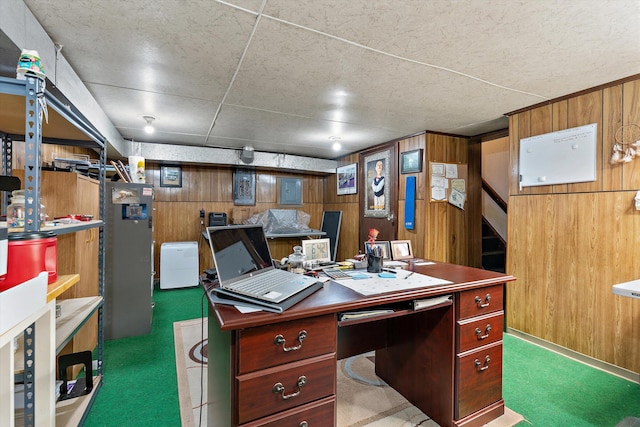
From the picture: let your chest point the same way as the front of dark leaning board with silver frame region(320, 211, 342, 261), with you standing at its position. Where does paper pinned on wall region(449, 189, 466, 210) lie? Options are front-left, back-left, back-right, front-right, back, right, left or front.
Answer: left

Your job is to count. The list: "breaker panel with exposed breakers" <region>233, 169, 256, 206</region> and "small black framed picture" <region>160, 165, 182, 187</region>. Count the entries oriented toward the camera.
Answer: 2

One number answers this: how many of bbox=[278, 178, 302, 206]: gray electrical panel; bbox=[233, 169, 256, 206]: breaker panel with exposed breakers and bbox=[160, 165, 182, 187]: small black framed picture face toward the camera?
3

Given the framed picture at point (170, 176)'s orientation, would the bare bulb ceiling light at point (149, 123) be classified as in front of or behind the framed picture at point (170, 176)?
in front

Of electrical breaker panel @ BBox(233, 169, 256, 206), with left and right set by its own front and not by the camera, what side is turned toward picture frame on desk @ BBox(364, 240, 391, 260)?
front

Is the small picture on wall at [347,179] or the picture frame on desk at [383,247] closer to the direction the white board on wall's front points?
the picture frame on desk

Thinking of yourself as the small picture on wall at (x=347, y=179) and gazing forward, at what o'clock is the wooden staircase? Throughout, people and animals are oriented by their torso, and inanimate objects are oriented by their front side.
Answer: The wooden staircase is roughly at 8 o'clock from the small picture on wall.

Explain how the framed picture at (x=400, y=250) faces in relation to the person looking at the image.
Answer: facing the viewer

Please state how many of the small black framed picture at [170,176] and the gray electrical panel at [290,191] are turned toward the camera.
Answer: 2

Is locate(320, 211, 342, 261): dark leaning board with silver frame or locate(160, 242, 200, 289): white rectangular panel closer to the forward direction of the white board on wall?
the white rectangular panel

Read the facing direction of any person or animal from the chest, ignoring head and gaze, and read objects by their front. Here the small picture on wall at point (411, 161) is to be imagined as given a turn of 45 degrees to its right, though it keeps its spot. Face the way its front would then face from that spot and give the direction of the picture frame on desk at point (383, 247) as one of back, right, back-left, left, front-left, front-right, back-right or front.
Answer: left

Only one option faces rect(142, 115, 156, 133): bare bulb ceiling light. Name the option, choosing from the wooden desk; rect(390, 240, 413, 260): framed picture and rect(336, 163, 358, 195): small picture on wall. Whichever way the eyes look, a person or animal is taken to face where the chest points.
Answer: the small picture on wall

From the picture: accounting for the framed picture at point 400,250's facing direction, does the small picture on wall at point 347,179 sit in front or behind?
behind

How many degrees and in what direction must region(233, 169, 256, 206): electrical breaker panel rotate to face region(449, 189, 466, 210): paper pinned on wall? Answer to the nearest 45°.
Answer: approximately 45° to its left

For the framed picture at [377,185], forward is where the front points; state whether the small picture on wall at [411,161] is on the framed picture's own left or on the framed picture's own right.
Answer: on the framed picture's own left
